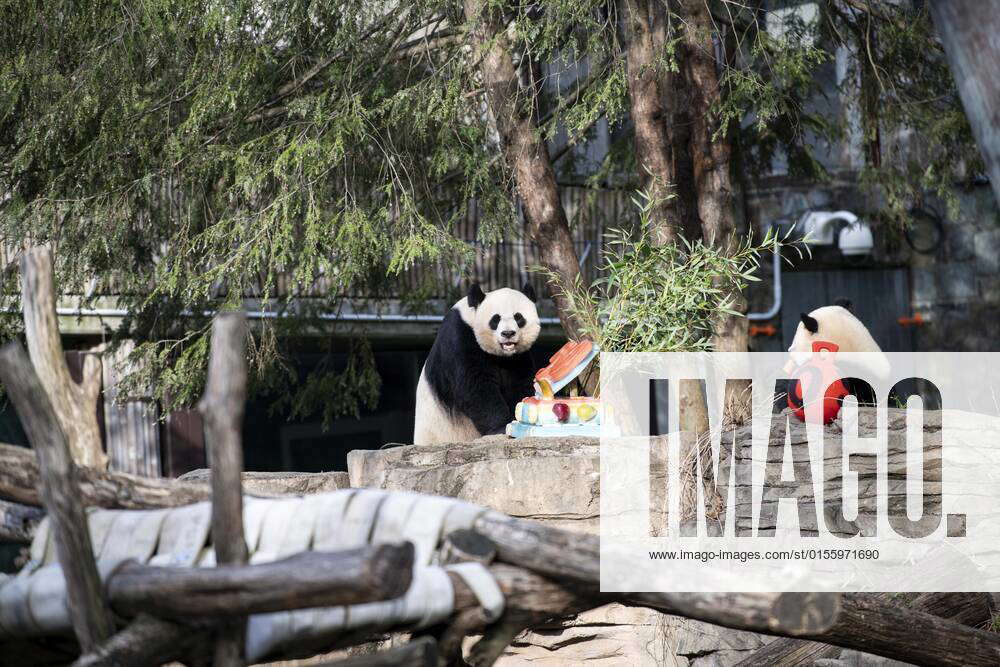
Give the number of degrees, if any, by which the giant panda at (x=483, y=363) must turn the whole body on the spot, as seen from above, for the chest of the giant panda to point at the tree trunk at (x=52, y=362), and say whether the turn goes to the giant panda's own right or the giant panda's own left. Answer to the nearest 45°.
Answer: approximately 45° to the giant panda's own right

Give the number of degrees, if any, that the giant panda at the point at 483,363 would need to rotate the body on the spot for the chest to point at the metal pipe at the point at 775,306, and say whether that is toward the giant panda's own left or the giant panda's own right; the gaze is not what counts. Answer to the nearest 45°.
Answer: approximately 90° to the giant panda's own left

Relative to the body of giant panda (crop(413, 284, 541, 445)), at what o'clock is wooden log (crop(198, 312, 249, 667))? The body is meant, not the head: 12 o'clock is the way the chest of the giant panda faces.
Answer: The wooden log is roughly at 2 o'clock from the giant panda.

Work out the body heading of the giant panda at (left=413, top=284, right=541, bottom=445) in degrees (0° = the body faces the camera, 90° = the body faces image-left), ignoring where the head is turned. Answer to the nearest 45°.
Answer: approximately 315°

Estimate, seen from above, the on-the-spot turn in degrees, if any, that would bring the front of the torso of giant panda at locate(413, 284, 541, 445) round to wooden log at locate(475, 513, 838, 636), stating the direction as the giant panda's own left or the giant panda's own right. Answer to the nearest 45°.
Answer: approximately 45° to the giant panda's own right

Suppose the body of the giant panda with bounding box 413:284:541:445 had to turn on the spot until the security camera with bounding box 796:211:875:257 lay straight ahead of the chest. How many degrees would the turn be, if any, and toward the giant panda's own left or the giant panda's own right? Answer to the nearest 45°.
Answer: approximately 90° to the giant panda's own left

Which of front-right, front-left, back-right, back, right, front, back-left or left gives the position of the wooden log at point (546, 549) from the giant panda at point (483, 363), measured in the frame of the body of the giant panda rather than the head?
front-right

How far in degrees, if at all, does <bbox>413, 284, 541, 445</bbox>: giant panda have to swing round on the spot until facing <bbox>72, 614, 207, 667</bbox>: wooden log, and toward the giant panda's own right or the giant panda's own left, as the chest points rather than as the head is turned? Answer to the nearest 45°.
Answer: approximately 45° to the giant panda's own right
